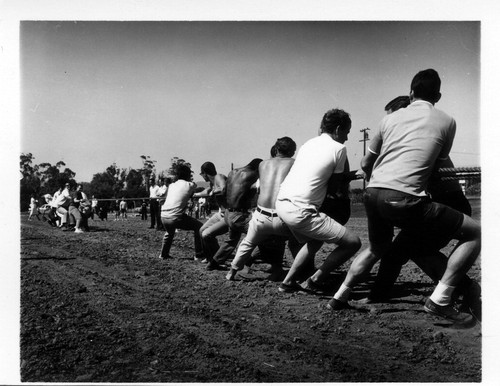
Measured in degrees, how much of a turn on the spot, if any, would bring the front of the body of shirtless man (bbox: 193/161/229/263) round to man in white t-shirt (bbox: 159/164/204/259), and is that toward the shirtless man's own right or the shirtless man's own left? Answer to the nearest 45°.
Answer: approximately 45° to the shirtless man's own right

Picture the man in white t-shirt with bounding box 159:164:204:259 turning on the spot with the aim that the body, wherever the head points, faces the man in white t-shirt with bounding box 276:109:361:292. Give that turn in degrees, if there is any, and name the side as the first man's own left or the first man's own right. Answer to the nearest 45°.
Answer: approximately 135° to the first man's own right

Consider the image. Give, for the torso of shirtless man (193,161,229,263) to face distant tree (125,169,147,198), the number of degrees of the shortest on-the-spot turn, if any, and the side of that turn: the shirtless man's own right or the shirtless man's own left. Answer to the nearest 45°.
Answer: approximately 90° to the shirtless man's own right

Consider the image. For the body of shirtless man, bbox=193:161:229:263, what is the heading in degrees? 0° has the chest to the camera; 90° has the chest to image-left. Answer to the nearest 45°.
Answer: approximately 90°

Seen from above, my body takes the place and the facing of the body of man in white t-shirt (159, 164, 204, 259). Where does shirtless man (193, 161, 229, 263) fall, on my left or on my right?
on my right

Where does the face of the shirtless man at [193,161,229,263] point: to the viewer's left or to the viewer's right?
to the viewer's left
